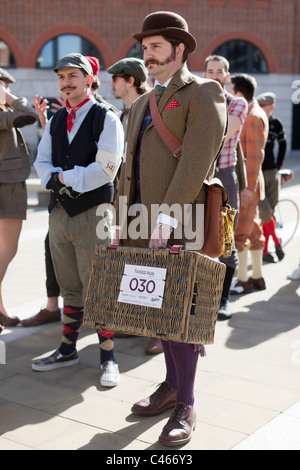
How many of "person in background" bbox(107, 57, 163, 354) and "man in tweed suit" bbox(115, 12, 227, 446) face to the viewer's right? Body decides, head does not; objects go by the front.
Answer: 0

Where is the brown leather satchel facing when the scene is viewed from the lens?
facing to the right of the viewer

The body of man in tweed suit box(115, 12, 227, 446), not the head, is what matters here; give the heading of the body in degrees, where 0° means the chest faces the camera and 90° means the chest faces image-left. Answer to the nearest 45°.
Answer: approximately 45°

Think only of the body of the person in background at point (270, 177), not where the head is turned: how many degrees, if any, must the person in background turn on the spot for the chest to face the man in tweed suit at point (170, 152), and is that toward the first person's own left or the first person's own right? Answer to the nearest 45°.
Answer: approximately 45° to the first person's own left

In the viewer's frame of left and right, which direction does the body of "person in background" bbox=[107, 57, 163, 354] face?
facing to the left of the viewer

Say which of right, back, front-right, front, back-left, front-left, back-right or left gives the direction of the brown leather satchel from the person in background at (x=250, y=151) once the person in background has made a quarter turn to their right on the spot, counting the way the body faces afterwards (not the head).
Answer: back

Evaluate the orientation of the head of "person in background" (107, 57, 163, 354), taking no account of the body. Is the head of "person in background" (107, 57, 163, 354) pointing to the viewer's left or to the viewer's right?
to the viewer's left
